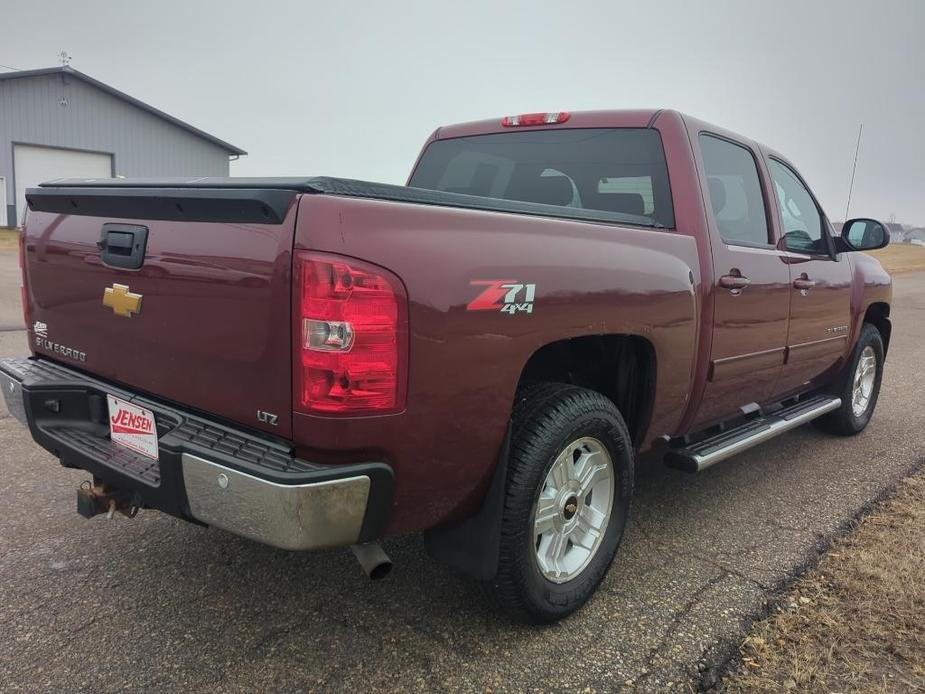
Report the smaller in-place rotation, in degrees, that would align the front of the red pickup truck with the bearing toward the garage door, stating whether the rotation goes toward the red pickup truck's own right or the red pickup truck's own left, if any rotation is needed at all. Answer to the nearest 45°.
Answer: approximately 90° to the red pickup truck's own left

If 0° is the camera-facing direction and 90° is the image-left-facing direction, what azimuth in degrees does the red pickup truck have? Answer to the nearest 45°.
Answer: approximately 225°
